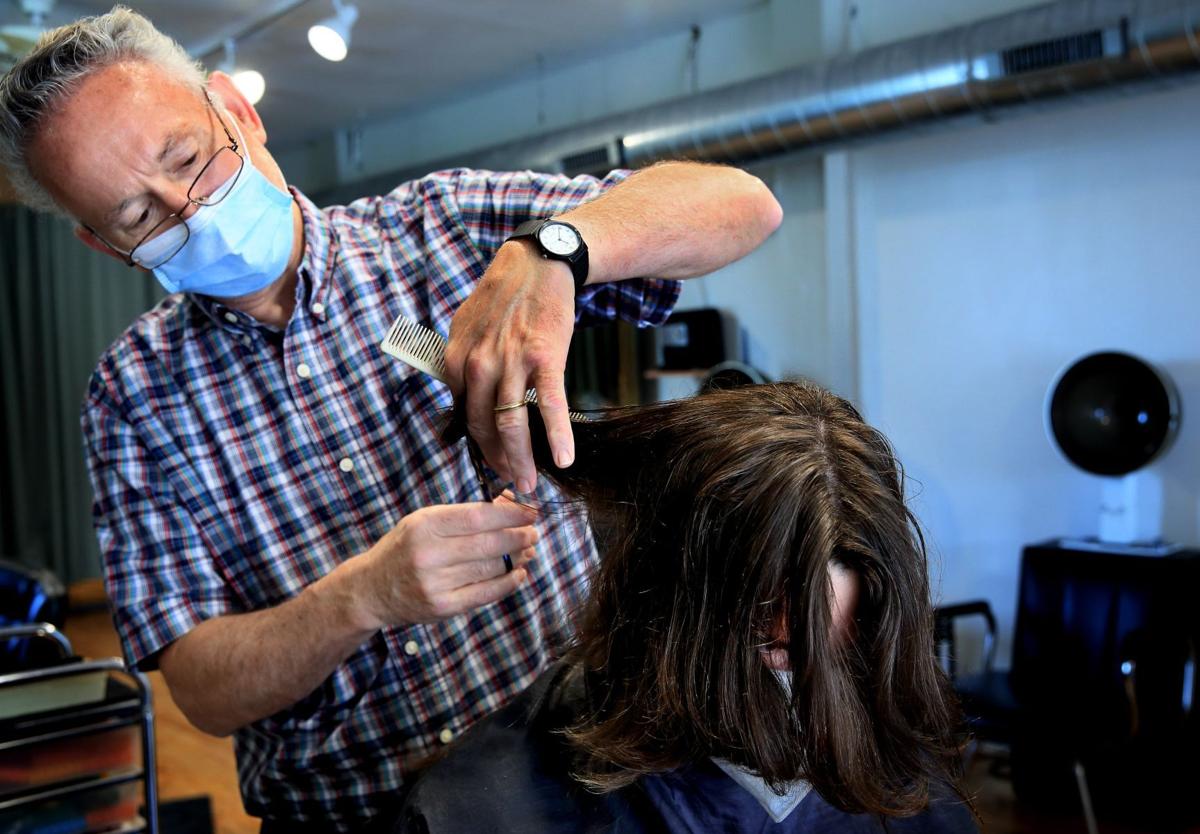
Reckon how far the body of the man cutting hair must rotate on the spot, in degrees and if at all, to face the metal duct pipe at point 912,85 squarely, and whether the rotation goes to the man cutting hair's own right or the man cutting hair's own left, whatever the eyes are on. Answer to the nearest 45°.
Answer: approximately 135° to the man cutting hair's own left

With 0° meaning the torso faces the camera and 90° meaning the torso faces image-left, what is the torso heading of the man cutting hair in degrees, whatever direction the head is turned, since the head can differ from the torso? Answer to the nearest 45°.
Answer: approximately 0°

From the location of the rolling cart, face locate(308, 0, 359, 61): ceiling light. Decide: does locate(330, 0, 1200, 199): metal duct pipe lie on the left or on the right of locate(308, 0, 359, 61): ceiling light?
right

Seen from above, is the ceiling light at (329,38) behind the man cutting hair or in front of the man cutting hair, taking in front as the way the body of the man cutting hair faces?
behind
